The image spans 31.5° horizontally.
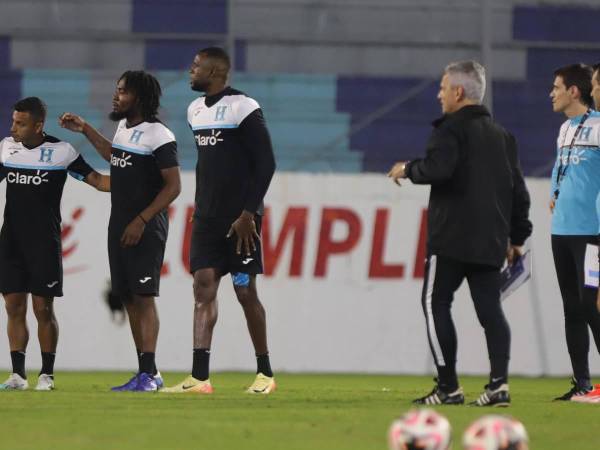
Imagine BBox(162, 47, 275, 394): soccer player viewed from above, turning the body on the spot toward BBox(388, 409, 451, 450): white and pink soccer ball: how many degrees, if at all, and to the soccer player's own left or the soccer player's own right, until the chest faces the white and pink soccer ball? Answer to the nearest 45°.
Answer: approximately 45° to the soccer player's own left

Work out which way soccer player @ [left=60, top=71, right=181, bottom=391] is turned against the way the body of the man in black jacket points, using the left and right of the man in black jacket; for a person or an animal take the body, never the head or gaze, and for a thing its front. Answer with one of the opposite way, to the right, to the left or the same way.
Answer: to the left

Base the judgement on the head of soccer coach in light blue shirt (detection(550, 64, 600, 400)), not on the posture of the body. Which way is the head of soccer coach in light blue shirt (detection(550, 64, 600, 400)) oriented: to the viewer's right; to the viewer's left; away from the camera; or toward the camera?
to the viewer's left

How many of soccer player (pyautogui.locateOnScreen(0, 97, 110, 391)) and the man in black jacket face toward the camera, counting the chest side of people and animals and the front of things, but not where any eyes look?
1

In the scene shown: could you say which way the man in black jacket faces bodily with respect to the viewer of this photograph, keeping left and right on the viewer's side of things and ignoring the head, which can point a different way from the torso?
facing away from the viewer and to the left of the viewer

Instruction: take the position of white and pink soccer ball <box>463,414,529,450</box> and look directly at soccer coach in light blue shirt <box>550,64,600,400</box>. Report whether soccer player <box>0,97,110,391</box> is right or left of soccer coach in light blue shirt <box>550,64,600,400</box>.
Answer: left

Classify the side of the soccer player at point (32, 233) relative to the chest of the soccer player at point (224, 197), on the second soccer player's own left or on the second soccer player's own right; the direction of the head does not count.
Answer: on the second soccer player's own right

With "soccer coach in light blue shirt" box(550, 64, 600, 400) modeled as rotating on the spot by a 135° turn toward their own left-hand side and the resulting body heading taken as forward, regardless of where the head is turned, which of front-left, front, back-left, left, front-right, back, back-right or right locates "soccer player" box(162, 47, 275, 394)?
back

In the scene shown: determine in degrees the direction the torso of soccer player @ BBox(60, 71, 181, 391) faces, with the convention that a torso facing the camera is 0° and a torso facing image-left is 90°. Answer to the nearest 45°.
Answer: approximately 45°

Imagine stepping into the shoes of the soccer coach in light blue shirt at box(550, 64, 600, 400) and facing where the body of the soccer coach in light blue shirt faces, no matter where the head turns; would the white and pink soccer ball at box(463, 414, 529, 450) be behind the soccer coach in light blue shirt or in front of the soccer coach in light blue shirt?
in front

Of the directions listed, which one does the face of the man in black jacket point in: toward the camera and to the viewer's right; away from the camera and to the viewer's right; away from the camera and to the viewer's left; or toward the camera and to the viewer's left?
away from the camera and to the viewer's left

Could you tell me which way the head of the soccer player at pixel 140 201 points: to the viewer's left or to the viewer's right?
to the viewer's left

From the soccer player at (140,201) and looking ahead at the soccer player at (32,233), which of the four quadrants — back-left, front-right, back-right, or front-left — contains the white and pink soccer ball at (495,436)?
back-left
